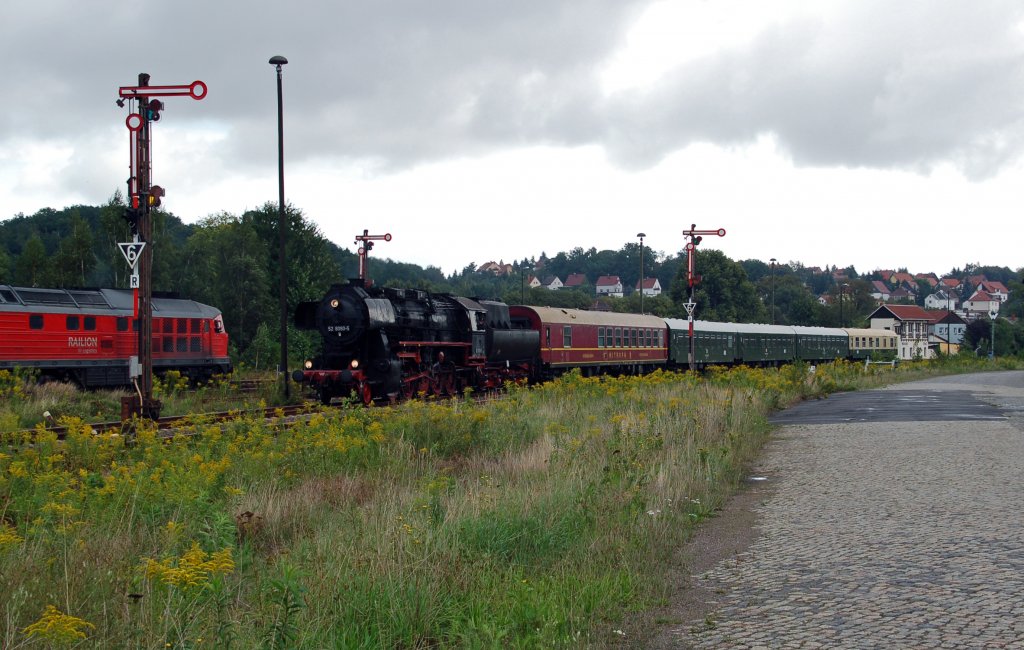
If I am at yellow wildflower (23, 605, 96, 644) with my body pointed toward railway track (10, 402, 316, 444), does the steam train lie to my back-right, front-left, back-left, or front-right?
front-right

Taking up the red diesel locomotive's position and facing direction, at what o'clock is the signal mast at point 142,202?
The signal mast is roughly at 3 o'clock from the red diesel locomotive.

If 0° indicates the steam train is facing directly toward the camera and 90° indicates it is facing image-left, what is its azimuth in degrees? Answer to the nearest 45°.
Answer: approximately 45°

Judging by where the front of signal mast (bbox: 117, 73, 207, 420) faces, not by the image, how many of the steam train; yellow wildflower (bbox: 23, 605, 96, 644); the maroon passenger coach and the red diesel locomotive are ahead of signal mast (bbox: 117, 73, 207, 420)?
1

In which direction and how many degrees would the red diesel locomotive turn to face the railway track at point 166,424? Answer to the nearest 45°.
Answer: approximately 90° to its right

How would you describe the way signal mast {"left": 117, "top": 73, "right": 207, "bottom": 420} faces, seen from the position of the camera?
facing the viewer

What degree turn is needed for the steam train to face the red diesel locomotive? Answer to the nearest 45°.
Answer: approximately 45° to its right

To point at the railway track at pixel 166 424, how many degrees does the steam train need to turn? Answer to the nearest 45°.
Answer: approximately 45° to its left

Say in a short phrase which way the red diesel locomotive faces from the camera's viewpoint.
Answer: facing to the right of the viewer

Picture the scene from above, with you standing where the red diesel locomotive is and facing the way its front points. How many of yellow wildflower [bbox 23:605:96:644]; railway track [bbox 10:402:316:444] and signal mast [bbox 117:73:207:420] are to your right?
3

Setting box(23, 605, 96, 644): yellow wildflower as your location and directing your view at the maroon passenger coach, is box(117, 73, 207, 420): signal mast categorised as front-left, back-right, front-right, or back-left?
front-left
